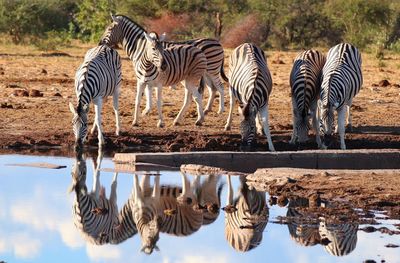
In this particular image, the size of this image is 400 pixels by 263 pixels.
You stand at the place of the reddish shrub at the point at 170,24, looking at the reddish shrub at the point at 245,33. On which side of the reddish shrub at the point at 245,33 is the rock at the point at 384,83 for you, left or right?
right

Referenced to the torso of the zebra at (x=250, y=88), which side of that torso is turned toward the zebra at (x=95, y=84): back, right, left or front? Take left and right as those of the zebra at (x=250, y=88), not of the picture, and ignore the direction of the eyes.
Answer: right

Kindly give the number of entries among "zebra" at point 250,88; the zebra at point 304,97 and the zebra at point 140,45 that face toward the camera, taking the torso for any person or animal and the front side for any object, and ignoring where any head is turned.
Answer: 2

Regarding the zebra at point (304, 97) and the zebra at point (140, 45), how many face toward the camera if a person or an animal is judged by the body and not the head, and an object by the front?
1

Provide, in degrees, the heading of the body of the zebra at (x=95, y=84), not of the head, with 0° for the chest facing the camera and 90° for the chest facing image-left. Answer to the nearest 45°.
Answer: approximately 45°

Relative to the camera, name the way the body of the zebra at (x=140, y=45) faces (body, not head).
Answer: to the viewer's left
